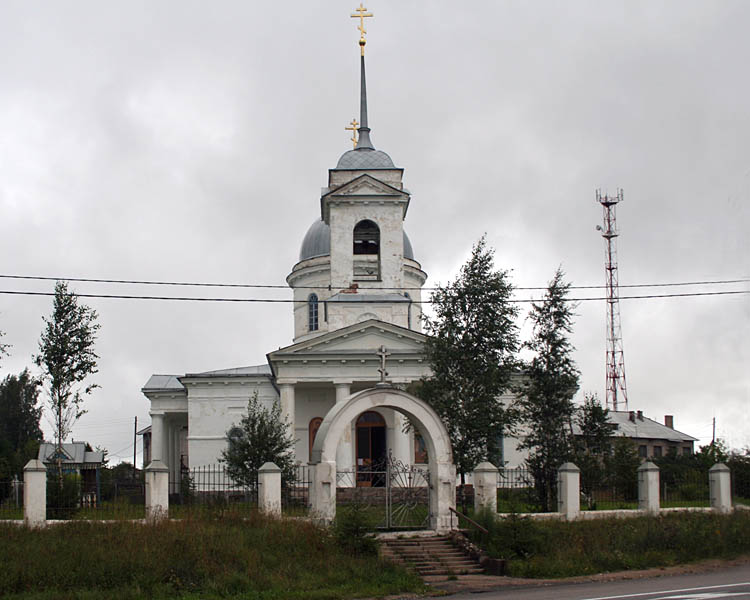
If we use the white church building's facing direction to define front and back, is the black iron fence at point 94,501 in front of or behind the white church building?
in front

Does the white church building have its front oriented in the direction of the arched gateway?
yes

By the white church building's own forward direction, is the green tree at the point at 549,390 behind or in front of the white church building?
in front

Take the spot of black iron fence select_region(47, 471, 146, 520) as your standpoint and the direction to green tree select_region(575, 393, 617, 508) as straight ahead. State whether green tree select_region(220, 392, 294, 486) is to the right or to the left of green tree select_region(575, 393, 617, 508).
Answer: left

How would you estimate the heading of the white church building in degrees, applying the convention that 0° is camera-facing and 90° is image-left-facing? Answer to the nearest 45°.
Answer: approximately 0°

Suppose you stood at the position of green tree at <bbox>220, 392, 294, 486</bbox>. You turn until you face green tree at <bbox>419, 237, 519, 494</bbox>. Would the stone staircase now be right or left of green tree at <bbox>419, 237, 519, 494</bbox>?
right

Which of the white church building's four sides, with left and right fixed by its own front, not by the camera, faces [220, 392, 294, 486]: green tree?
front

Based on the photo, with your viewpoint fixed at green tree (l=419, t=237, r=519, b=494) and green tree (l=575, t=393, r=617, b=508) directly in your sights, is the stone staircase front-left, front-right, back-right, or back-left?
back-right
